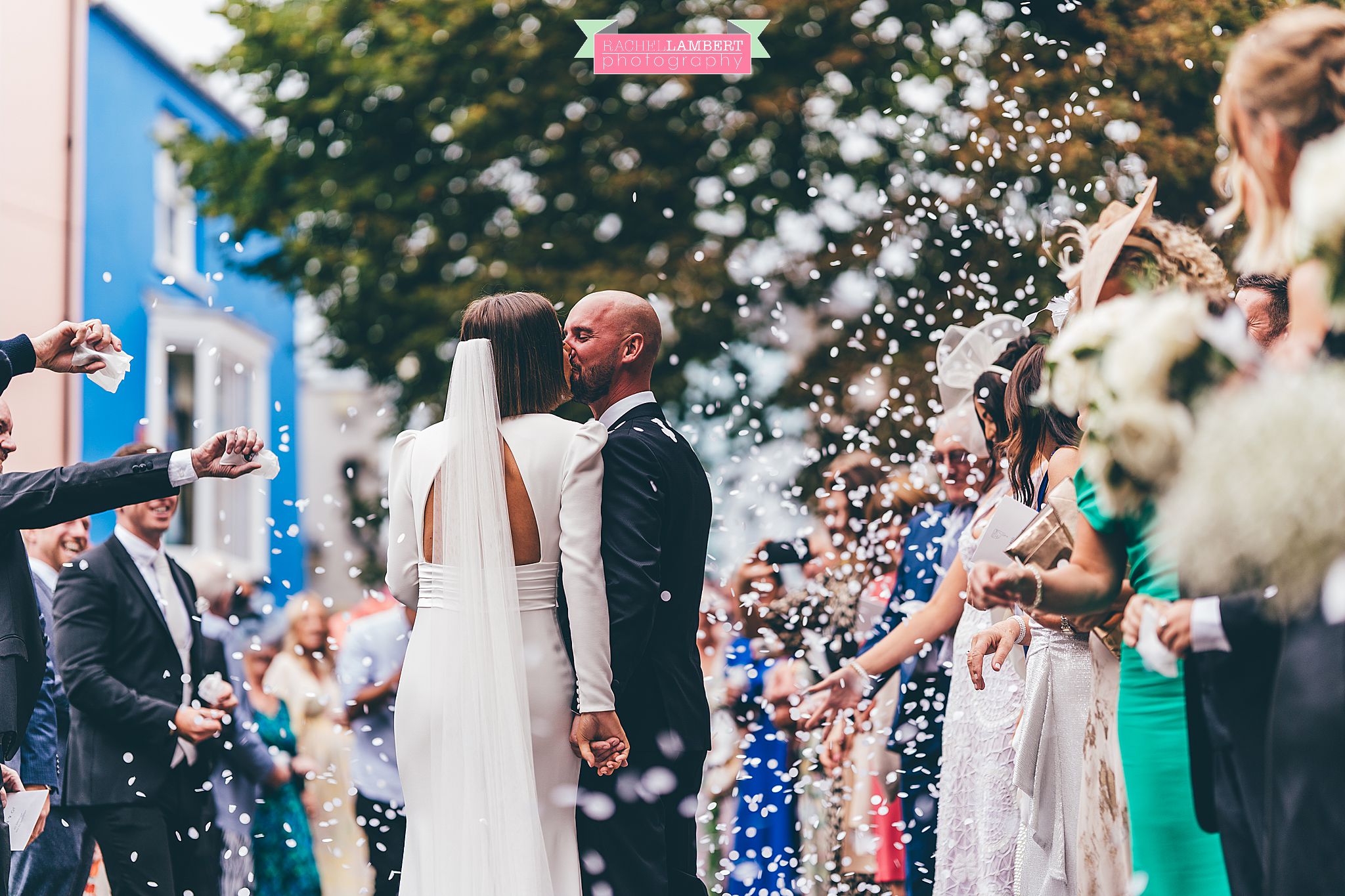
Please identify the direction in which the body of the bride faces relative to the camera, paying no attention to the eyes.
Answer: away from the camera

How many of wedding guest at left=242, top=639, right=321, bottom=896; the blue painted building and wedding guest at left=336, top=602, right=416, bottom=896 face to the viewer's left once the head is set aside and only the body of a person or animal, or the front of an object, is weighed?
0

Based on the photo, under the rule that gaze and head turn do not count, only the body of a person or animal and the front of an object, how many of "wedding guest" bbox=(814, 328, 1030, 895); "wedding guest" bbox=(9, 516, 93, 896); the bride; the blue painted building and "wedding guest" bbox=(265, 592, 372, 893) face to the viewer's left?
1

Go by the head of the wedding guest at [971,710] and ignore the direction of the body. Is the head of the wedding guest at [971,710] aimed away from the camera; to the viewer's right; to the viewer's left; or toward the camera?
to the viewer's left

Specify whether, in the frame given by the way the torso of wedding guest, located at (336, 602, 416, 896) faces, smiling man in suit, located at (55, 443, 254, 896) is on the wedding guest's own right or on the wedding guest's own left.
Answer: on the wedding guest's own right

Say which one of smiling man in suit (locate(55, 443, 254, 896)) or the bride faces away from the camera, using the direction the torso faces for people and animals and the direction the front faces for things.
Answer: the bride

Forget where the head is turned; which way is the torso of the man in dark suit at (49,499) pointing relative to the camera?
to the viewer's right

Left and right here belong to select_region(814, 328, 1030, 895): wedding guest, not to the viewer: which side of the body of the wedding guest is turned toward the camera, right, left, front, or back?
left

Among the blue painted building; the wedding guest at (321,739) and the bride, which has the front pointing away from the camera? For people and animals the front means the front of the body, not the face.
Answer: the bride

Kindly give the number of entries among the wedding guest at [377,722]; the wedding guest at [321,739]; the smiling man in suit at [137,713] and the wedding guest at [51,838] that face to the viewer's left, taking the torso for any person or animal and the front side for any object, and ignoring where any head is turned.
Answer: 0

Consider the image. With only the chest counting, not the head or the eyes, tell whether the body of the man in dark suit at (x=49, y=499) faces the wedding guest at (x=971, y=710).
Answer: yes

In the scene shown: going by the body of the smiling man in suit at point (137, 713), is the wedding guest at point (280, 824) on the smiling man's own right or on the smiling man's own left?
on the smiling man's own left

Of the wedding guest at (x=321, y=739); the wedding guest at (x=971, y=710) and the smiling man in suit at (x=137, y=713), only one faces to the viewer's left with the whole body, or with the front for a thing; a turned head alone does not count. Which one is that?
the wedding guest at (x=971, y=710)

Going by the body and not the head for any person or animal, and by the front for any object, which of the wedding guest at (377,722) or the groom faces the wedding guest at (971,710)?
the wedding guest at (377,722)
